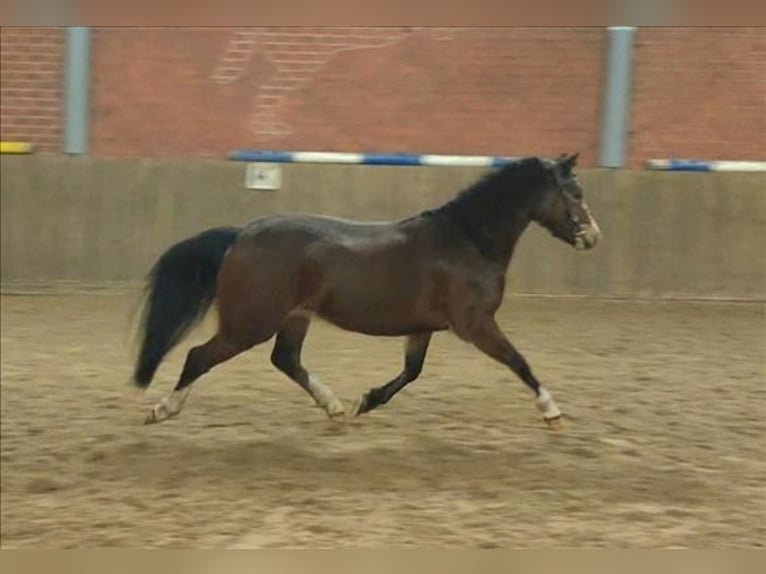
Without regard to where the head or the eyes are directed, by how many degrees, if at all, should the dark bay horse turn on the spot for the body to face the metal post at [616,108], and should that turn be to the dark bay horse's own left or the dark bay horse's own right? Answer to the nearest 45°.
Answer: approximately 45° to the dark bay horse's own left

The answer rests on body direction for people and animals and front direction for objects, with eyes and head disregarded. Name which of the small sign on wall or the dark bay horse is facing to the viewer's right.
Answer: the dark bay horse

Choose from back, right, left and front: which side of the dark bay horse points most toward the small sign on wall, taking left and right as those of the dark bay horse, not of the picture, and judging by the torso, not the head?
left

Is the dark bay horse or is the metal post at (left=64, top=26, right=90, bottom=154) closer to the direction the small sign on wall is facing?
the dark bay horse

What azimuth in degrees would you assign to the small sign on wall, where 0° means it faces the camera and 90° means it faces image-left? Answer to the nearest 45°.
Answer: approximately 0°

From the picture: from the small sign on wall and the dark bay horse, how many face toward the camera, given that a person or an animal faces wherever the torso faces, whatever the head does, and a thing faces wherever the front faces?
1

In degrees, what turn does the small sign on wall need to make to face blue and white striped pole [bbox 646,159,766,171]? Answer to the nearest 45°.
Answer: approximately 45° to its left

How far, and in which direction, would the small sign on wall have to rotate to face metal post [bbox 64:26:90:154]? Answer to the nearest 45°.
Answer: approximately 90° to its right

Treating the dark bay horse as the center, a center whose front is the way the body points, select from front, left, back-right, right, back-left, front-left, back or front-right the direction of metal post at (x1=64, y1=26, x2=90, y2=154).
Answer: back-left

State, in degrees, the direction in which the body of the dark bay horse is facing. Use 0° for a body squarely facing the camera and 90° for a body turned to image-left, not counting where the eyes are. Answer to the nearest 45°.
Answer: approximately 270°

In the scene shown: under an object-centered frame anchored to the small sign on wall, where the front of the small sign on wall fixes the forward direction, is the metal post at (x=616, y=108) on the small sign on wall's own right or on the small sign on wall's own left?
on the small sign on wall's own left

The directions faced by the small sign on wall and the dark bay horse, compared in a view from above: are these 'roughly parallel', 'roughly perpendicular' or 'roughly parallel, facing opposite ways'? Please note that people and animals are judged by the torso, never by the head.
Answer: roughly perpendicular
